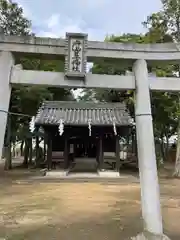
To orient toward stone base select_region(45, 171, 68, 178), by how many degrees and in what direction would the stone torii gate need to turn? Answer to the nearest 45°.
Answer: approximately 180°

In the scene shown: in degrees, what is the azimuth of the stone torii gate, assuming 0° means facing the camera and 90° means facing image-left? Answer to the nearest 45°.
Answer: approximately 0°

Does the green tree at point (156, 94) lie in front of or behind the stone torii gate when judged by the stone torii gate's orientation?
behind

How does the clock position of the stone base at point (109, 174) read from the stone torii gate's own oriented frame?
The stone base is roughly at 6 o'clock from the stone torii gate.

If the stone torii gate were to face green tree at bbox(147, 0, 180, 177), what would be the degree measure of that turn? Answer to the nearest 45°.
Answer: approximately 135° to its left

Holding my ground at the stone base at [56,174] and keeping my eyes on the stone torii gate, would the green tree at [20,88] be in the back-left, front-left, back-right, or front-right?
back-right
